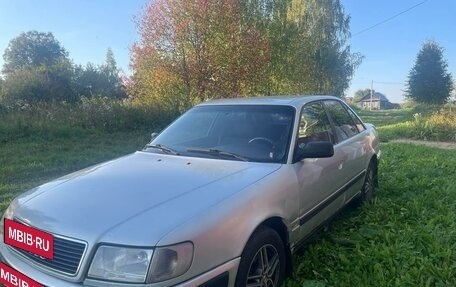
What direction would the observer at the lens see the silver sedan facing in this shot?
facing the viewer and to the left of the viewer

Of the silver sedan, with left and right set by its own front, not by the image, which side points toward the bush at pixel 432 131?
back

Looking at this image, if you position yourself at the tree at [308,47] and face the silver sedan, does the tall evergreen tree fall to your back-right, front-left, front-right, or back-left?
back-left

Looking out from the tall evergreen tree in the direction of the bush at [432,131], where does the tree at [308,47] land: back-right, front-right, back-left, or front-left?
front-right

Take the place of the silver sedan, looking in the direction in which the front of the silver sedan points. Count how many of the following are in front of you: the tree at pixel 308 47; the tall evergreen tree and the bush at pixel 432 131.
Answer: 0

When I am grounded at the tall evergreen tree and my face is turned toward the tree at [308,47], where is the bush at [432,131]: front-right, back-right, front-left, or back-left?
front-left

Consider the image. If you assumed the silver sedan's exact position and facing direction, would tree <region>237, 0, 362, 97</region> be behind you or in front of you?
behind

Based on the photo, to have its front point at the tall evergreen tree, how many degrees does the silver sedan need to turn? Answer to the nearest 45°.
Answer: approximately 180°

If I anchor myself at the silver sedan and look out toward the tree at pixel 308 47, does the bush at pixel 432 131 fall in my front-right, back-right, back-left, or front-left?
front-right
